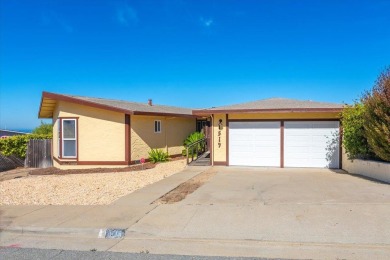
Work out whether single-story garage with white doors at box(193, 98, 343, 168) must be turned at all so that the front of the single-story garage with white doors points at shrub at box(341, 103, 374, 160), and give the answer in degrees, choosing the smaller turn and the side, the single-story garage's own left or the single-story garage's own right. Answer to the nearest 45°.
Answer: approximately 45° to the single-story garage's own left

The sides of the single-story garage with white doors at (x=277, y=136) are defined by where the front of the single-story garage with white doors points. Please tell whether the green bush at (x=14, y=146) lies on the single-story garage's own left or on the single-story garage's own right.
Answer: on the single-story garage's own right

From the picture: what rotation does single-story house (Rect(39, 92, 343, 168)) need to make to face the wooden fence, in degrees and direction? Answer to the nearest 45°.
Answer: approximately 90° to its right

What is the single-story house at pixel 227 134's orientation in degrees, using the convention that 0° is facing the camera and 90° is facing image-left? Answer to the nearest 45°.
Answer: approximately 0°

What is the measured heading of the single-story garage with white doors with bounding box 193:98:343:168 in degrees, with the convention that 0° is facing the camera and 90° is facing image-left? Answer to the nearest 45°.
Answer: approximately 0°

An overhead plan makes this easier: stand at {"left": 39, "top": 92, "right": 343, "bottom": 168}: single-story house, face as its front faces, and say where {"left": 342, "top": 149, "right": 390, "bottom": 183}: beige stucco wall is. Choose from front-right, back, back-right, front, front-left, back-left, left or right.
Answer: front-left

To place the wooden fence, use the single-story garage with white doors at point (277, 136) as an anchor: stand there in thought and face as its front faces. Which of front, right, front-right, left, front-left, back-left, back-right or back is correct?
right

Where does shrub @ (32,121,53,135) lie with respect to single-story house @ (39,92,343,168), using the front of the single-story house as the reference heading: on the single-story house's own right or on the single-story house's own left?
on the single-story house's own right
